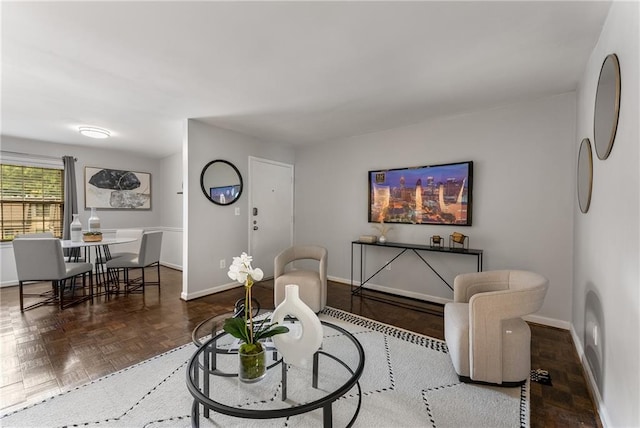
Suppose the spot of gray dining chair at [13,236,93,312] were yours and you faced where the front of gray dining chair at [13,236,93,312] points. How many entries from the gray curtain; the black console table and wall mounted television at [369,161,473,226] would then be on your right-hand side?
2

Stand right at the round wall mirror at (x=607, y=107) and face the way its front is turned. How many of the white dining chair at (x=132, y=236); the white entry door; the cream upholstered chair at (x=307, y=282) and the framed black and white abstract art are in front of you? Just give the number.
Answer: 4

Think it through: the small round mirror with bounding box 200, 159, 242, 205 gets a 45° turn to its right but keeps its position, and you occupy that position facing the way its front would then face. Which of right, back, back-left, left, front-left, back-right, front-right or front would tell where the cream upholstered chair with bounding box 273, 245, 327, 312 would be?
front-left

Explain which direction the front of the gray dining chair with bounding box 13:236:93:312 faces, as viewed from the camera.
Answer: facing away from the viewer and to the right of the viewer

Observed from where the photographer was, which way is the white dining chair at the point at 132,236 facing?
facing the viewer and to the left of the viewer

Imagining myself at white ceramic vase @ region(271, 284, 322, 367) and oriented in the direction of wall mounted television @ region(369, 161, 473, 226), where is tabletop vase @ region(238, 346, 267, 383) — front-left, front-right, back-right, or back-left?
back-left

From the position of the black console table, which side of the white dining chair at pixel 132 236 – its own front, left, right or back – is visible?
left

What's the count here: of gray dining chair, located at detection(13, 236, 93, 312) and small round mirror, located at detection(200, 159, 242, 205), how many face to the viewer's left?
0

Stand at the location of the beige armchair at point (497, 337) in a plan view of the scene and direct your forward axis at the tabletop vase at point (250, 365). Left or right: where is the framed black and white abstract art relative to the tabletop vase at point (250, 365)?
right

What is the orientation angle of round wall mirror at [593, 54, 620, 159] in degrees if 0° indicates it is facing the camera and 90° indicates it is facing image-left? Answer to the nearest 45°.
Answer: approximately 90°

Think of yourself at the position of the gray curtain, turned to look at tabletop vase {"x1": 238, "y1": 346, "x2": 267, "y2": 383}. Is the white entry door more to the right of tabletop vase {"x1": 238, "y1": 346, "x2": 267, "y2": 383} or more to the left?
left

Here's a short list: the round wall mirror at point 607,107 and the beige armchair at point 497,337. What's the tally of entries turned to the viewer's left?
2

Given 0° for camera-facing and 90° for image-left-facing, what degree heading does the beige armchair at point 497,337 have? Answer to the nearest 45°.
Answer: approximately 90°

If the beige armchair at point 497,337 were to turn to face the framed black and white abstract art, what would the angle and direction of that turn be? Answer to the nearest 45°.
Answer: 0° — it already faces it

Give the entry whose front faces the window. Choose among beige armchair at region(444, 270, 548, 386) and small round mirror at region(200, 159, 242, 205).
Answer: the beige armchair

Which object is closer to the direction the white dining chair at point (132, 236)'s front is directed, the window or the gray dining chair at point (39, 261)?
the gray dining chair
